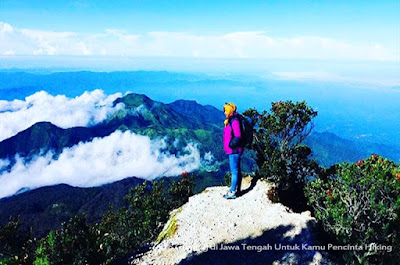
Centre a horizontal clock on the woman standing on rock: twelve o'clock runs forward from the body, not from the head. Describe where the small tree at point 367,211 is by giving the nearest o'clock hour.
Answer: The small tree is roughly at 7 o'clock from the woman standing on rock.

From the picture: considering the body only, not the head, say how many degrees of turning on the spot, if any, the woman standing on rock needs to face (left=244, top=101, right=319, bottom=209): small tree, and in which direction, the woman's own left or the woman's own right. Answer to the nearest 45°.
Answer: approximately 135° to the woman's own right

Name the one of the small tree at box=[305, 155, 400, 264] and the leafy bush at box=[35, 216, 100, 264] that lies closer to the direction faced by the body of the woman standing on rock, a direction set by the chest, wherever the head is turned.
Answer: the leafy bush

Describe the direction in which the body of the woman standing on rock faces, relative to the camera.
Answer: to the viewer's left

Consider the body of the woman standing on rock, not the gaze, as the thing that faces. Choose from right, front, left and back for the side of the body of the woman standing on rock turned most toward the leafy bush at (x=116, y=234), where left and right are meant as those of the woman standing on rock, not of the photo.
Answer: front

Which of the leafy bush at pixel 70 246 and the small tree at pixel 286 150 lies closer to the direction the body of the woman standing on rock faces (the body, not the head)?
the leafy bush

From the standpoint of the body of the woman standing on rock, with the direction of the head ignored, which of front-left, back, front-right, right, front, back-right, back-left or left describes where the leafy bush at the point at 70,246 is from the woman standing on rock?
front-left

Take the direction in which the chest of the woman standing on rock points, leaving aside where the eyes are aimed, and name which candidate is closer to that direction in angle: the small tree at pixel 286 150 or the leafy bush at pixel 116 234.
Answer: the leafy bush
